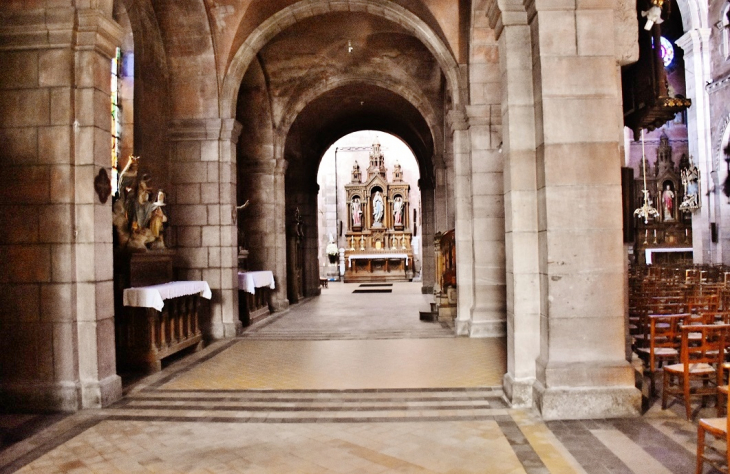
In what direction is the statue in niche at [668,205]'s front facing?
toward the camera

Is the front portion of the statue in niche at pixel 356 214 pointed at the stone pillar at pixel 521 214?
yes

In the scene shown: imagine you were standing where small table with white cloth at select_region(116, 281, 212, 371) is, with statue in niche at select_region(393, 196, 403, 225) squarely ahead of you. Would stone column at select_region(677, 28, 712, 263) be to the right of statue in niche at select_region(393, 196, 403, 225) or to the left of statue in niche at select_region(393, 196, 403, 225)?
right

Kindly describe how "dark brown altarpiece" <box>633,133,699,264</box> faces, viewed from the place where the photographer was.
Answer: facing the viewer

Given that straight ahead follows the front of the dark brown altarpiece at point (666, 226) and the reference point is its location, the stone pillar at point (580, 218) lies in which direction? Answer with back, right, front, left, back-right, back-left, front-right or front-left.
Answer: front

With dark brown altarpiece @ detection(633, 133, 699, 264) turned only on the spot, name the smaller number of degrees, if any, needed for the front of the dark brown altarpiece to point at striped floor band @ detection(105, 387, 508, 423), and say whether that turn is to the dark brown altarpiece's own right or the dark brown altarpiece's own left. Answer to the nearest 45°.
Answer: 0° — it already faces it

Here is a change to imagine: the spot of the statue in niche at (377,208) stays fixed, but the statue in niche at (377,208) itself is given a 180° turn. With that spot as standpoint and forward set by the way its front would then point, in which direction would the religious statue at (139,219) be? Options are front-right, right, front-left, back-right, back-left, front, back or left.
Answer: back

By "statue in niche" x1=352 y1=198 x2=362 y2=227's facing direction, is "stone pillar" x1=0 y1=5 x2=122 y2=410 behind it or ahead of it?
ahead

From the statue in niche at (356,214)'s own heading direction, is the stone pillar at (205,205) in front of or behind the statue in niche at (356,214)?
in front

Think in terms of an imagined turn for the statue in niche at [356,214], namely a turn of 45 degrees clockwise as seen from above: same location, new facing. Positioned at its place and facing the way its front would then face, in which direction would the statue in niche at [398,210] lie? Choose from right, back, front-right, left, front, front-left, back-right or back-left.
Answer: back-left

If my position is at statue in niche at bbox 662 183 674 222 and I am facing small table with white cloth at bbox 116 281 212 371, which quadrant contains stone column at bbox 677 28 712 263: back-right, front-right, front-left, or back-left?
front-left

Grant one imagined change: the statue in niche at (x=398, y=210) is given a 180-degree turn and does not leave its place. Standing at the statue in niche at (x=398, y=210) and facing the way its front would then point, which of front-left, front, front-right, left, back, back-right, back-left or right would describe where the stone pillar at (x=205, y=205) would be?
back

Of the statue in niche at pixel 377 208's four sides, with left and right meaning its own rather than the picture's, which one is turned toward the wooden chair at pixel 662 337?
front
